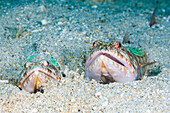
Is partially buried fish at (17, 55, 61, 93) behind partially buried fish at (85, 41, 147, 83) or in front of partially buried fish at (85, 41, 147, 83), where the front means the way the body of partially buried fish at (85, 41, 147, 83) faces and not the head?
in front

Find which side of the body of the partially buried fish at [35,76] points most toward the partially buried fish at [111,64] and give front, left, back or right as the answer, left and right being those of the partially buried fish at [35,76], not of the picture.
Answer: left

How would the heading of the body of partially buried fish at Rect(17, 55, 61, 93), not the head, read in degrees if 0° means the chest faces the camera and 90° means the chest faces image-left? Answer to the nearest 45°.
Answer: approximately 0°

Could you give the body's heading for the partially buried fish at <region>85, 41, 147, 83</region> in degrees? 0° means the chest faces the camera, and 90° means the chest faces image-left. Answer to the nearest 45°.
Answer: approximately 45°
